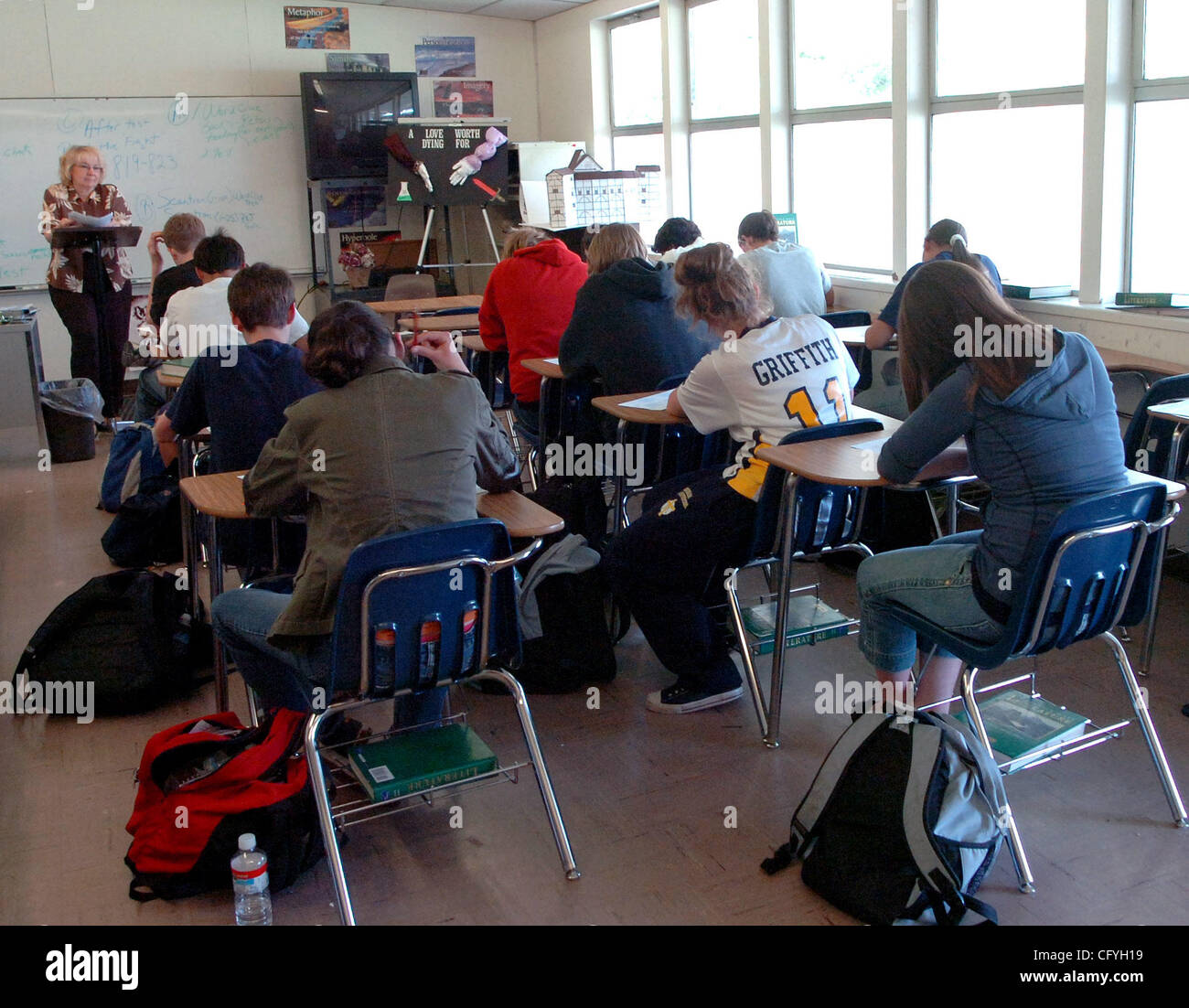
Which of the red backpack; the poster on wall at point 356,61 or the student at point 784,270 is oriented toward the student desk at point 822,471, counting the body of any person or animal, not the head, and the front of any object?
the poster on wall

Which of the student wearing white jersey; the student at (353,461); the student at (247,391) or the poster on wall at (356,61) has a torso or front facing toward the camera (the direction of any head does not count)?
the poster on wall

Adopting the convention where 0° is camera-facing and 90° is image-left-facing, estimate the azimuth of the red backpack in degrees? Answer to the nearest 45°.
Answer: approximately 45°

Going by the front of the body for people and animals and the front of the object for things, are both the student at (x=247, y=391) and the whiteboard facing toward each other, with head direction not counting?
yes

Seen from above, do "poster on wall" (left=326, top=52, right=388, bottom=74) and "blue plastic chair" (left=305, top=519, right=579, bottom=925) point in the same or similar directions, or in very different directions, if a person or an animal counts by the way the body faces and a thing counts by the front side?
very different directions

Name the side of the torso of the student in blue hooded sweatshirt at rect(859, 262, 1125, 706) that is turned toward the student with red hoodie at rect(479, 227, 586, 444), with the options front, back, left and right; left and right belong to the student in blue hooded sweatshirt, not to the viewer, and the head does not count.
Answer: front

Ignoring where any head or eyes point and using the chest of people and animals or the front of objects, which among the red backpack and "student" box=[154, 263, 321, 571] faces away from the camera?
the student

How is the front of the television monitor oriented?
toward the camera

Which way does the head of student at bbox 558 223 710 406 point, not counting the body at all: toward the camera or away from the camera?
away from the camera

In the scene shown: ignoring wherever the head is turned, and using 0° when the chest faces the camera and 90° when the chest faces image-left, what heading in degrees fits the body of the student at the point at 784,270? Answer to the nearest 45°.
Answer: approximately 135°

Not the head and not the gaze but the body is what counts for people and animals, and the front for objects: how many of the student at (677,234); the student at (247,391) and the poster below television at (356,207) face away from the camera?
2

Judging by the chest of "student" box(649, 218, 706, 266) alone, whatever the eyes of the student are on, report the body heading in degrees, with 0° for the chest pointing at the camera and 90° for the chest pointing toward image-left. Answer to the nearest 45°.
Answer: approximately 180°

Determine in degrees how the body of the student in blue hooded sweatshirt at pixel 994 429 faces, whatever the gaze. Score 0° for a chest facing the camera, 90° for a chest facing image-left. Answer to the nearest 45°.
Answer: approximately 135°

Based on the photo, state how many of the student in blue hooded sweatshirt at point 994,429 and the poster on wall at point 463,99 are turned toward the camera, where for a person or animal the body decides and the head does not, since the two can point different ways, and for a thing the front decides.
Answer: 1

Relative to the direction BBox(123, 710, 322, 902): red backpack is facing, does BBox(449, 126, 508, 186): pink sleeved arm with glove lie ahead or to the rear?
to the rear

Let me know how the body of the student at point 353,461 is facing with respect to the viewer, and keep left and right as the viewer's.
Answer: facing away from the viewer

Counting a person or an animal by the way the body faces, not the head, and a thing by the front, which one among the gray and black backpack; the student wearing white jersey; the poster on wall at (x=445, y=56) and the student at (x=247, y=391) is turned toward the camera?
the poster on wall

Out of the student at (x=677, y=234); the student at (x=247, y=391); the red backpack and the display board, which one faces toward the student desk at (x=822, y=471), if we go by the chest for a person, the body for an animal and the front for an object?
the display board

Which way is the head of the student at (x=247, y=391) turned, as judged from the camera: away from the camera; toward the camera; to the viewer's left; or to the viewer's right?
away from the camera
